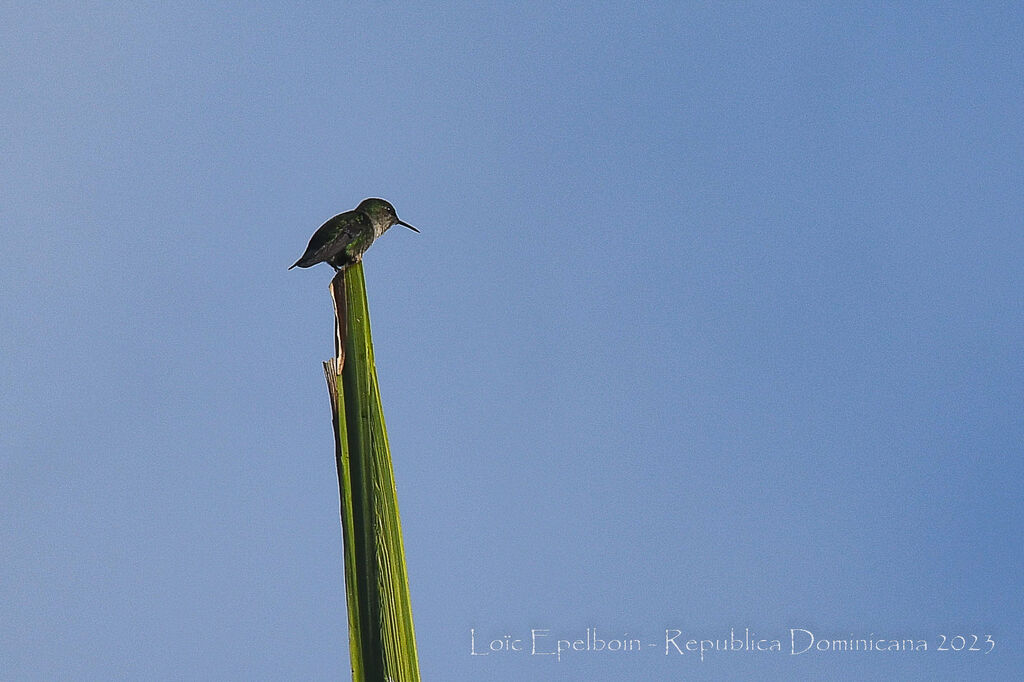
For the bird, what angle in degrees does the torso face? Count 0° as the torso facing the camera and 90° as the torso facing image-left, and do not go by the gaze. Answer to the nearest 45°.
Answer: approximately 270°
